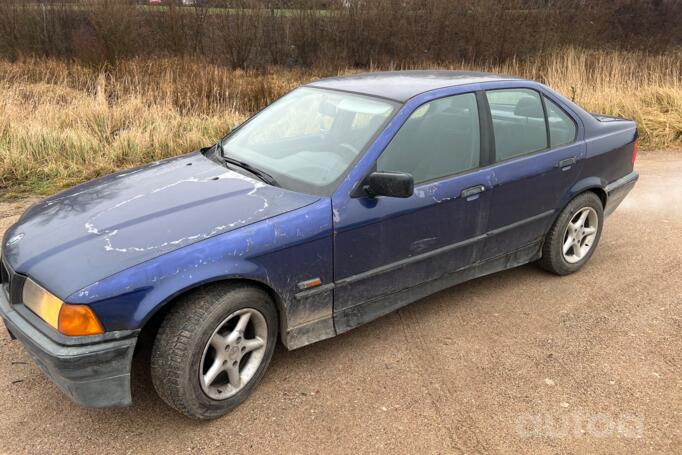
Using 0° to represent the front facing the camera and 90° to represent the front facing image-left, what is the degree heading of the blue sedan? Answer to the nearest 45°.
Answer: approximately 45°
